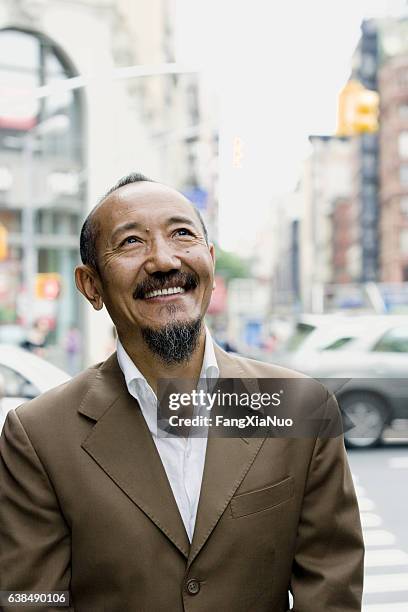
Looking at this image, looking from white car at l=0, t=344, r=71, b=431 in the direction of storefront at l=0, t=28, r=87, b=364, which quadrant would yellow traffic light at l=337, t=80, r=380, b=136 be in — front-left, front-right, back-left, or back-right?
front-right

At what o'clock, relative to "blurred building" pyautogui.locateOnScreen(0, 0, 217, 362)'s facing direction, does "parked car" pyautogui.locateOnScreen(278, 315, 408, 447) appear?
The parked car is roughly at 1 o'clock from the blurred building.

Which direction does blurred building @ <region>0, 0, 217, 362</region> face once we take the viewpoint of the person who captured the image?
facing the viewer and to the right of the viewer

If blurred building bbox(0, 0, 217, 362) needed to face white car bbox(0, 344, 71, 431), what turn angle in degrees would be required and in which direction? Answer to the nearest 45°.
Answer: approximately 45° to its right

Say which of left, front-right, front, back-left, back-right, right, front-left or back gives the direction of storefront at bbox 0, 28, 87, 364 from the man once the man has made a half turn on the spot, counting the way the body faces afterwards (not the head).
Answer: front

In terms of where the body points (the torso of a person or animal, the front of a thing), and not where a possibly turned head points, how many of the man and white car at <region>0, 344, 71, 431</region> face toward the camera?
1

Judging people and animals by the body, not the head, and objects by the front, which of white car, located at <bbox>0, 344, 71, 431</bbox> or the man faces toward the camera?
the man

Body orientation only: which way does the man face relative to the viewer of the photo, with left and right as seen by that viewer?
facing the viewer

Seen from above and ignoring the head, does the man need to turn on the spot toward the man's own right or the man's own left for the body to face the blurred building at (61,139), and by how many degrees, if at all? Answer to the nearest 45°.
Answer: approximately 180°

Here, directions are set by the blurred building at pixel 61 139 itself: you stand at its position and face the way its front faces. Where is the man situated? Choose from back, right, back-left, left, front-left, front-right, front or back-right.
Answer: front-right

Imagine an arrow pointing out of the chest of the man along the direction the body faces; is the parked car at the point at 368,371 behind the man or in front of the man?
behind
